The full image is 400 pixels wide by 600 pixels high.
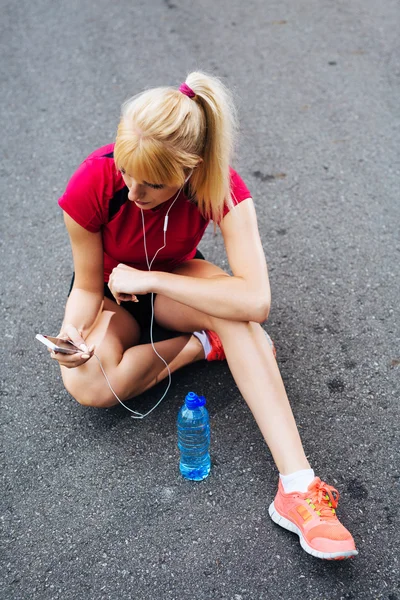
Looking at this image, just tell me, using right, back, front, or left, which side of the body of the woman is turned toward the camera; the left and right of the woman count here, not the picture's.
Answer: front

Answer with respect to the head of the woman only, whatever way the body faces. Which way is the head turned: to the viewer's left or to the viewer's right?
to the viewer's left
